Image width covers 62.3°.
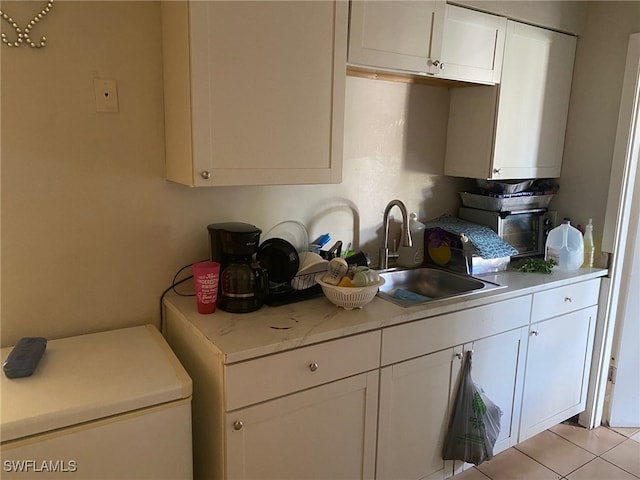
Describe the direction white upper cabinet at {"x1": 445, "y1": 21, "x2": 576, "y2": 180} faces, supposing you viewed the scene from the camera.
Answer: facing the viewer and to the right of the viewer

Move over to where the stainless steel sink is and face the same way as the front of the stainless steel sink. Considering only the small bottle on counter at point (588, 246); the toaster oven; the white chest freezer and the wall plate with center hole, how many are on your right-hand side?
2

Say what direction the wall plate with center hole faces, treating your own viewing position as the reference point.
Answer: facing the viewer

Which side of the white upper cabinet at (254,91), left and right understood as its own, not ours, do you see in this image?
front

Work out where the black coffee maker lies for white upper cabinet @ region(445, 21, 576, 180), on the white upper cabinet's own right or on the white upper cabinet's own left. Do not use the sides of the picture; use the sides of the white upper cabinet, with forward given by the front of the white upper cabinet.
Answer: on the white upper cabinet's own right

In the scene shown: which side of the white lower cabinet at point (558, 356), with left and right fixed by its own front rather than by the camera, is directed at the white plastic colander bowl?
right

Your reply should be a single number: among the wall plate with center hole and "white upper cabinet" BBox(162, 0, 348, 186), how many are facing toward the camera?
2

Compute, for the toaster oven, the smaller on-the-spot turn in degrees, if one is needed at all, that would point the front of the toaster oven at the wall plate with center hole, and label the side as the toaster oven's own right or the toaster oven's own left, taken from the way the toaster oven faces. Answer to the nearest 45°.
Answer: approximately 90° to the toaster oven's own right
